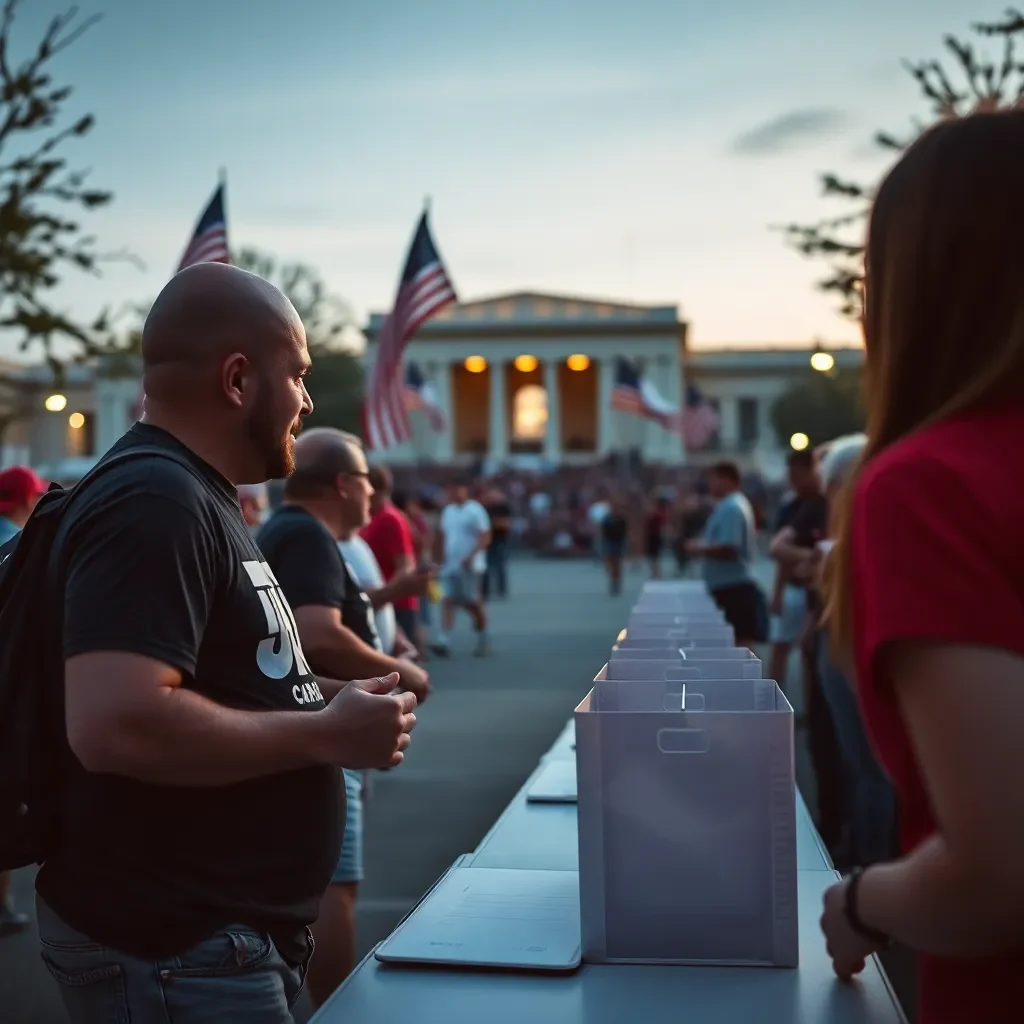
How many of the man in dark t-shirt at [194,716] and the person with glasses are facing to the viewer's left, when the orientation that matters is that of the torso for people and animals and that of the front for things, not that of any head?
0

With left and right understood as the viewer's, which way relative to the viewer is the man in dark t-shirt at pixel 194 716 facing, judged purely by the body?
facing to the right of the viewer

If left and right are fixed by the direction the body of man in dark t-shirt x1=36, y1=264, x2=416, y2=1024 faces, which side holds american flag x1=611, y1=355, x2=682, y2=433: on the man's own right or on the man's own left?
on the man's own left

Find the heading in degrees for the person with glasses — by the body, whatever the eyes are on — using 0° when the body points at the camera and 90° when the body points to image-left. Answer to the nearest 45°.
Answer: approximately 270°

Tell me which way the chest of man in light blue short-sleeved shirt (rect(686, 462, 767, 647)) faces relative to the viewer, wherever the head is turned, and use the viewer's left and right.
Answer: facing to the left of the viewer

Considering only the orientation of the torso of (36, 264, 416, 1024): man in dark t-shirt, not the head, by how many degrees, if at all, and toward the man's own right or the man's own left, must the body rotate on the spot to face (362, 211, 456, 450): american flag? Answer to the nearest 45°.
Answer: approximately 90° to the man's own left

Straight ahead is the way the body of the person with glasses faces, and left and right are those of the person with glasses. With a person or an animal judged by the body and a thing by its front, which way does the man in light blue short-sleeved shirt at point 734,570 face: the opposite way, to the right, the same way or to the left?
the opposite way

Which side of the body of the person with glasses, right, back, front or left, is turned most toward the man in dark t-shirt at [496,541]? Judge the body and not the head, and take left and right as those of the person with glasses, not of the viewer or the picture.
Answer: left

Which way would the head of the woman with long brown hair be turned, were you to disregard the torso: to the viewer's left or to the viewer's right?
to the viewer's left

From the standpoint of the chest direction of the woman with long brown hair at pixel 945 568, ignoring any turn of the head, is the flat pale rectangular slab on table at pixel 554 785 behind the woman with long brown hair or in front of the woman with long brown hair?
in front

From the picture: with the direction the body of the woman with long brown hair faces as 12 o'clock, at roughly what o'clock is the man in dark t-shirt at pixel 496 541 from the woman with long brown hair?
The man in dark t-shirt is roughly at 1 o'clock from the woman with long brown hair.

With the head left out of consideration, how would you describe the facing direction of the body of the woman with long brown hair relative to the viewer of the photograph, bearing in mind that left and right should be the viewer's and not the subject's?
facing away from the viewer and to the left of the viewer

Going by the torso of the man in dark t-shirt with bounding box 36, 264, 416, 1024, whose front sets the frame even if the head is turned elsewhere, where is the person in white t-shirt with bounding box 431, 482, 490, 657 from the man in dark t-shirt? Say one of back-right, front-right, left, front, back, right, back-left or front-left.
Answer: left

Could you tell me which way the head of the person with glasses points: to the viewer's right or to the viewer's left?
to the viewer's right

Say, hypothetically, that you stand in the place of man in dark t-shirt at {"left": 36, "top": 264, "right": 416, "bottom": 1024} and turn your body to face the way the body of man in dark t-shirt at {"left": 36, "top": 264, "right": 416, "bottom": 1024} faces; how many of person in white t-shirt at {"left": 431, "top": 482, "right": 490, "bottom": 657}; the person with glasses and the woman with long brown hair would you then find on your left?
2
